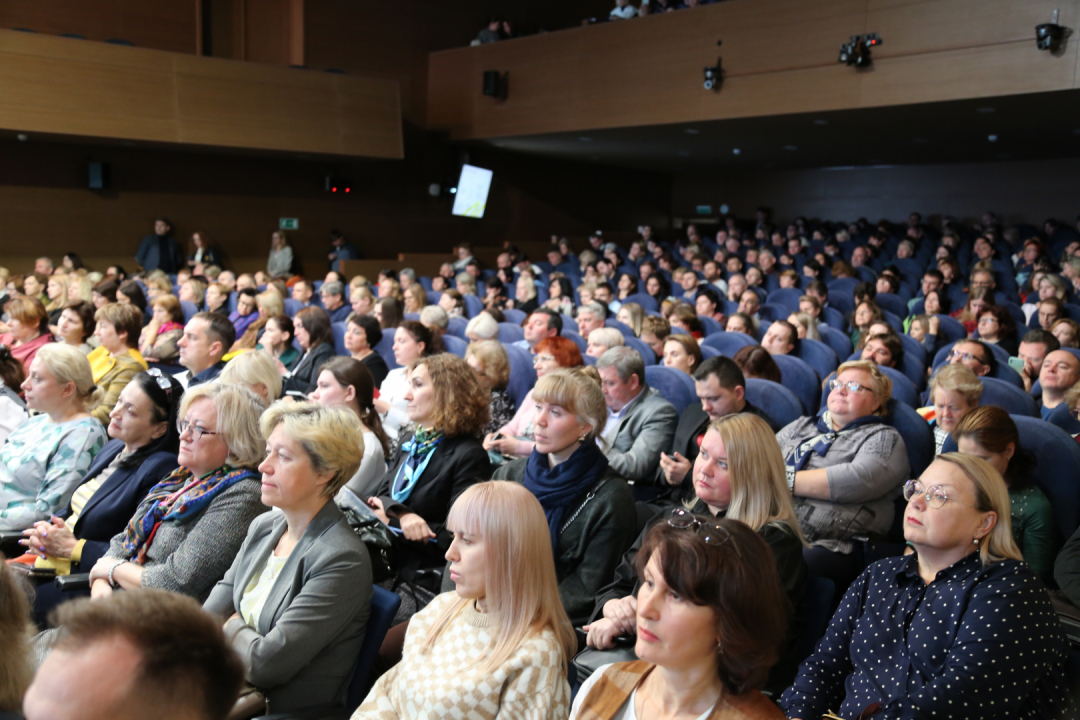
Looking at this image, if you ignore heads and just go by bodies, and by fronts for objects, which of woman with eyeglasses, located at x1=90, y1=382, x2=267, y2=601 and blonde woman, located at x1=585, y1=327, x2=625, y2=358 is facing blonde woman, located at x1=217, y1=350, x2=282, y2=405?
blonde woman, located at x1=585, y1=327, x2=625, y2=358

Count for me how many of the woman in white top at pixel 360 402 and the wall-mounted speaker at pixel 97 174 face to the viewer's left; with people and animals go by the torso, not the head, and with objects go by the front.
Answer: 1

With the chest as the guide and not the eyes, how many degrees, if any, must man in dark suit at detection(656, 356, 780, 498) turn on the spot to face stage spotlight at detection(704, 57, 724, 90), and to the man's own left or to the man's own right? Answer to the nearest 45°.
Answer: approximately 135° to the man's own right

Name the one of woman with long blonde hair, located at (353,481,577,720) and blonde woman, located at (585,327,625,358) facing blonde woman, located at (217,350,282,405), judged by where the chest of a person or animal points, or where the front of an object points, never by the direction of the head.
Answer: blonde woman, located at (585,327,625,358)

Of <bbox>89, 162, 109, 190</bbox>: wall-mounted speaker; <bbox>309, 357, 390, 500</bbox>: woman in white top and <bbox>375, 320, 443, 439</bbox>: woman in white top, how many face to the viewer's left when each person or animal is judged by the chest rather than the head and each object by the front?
2

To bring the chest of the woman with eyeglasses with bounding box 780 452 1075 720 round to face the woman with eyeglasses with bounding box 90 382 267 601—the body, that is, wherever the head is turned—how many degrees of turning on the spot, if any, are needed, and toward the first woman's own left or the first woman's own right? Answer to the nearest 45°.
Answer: approximately 45° to the first woman's own right

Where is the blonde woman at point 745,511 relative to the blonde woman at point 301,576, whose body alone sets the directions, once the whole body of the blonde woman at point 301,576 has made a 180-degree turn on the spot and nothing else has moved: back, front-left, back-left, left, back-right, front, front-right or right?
front-right

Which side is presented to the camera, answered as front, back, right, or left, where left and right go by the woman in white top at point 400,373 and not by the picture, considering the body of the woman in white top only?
left
